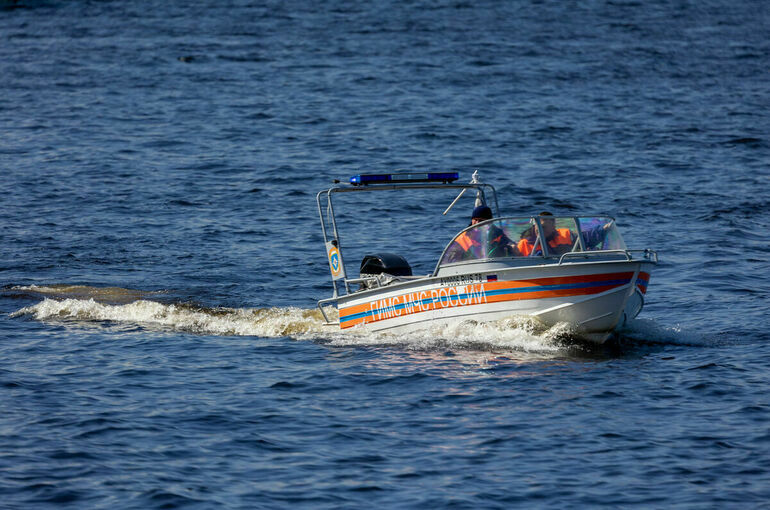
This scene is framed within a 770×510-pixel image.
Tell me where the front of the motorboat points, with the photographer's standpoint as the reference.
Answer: facing the viewer and to the right of the viewer
